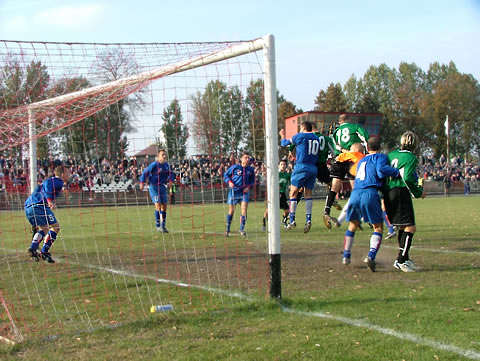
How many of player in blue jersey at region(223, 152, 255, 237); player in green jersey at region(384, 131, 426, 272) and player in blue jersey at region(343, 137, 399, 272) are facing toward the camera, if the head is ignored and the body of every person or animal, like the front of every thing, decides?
1

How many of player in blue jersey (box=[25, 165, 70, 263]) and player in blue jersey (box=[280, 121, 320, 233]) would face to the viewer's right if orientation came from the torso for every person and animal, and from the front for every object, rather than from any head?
1

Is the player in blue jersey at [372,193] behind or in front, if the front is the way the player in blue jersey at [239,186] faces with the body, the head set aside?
in front

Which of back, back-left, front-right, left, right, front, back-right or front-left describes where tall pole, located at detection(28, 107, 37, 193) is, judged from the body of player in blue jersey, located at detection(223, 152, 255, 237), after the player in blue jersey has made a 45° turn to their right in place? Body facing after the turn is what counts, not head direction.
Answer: front

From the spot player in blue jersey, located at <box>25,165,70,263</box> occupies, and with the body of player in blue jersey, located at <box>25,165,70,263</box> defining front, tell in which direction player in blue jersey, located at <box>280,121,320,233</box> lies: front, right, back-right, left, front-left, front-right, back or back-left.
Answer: front

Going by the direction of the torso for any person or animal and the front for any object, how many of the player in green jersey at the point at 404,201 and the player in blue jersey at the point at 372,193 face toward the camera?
0

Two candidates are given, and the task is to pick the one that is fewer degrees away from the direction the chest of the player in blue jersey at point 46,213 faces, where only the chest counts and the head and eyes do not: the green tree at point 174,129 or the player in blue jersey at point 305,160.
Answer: the player in blue jersey

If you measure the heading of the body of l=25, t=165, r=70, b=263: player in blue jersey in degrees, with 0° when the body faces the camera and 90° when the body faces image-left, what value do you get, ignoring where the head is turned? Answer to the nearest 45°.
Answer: approximately 270°

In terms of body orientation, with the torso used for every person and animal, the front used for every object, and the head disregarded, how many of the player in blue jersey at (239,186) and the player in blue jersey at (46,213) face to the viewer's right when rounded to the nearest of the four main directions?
1

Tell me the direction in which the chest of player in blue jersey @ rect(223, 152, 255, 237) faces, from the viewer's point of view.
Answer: toward the camera

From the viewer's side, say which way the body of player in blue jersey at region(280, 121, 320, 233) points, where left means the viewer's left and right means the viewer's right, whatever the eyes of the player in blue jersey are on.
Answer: facing away from the viewer and to the left of the viewer

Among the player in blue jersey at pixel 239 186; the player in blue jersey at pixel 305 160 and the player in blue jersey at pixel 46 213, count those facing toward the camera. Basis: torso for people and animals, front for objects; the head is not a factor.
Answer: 1

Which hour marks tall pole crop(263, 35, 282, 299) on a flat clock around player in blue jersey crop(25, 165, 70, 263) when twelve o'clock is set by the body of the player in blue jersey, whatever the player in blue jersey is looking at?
The tall pole is roughly at 2 o'clock from the player in blue jersey.
